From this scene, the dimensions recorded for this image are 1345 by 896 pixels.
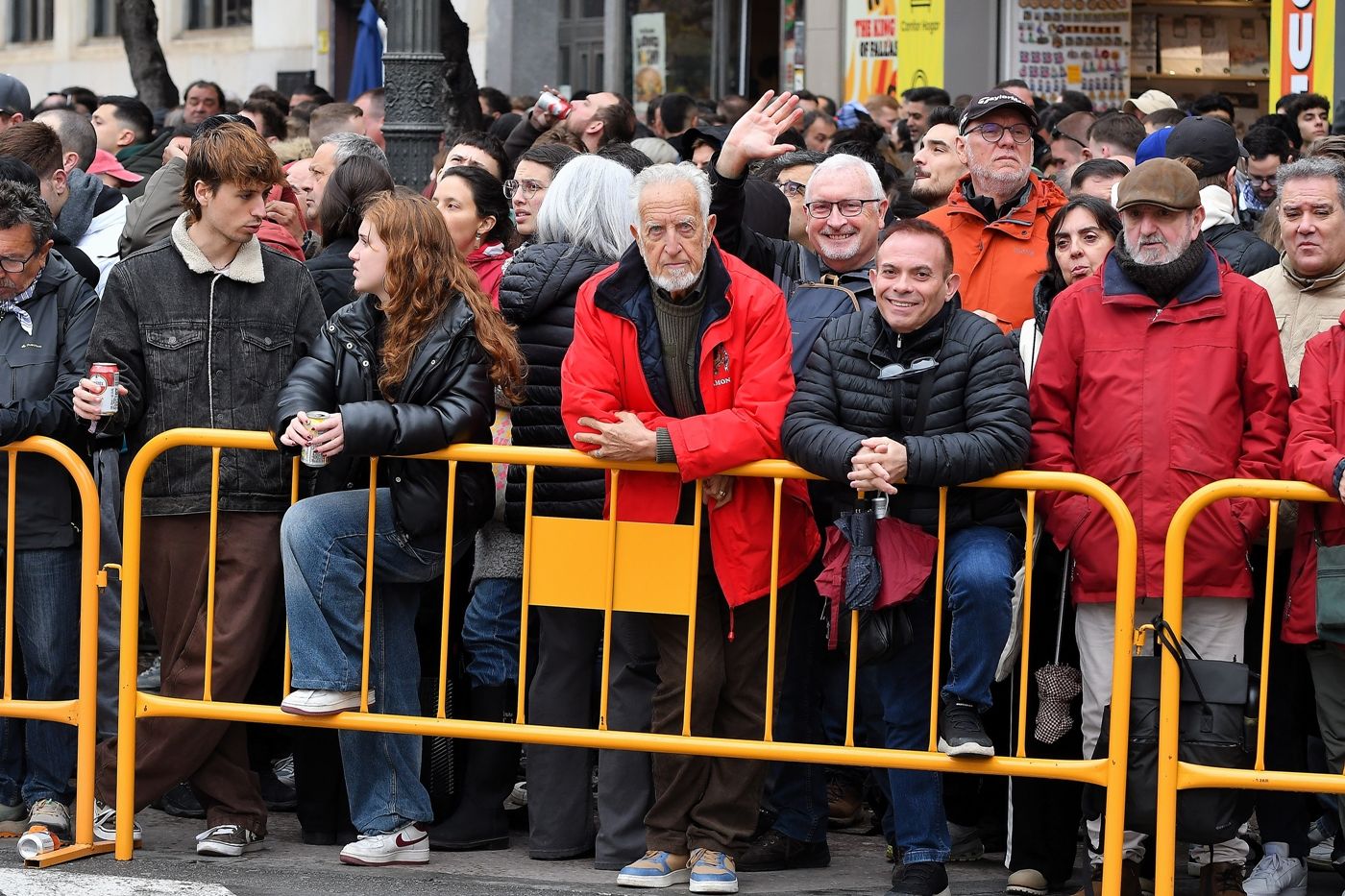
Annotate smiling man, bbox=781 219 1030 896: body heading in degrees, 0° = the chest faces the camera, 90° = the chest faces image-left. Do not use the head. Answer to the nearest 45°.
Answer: approximately 0°

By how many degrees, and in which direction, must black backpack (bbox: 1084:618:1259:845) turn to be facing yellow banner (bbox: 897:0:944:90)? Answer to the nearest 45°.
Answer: approximately 180°

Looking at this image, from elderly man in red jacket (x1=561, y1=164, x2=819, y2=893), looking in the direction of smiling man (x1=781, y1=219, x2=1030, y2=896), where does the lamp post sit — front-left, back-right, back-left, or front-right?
back-left

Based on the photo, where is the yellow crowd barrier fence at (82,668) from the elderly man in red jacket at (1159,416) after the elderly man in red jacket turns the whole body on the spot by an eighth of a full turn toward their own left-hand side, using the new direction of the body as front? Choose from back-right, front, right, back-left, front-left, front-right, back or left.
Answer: back-right

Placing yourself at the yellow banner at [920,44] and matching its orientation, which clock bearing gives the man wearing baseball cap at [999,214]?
The man wearing baseball cap is roughly at 12 o'clock from the yellow banner.

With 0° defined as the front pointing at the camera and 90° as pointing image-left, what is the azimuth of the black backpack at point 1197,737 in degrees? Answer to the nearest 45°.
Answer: approximately 0°

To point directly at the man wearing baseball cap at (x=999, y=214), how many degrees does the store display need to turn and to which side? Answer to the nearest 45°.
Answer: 0° — it already faces them
